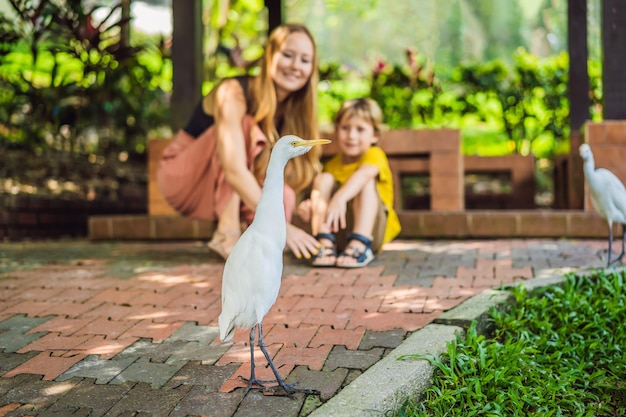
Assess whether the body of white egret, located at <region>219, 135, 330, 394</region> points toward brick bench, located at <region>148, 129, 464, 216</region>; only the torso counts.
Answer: no

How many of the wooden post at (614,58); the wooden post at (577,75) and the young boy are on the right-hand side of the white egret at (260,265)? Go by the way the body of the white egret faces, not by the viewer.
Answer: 0

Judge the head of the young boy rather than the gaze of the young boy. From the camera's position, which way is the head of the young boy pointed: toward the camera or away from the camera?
toward the camera

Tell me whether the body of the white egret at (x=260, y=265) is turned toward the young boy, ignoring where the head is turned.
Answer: no

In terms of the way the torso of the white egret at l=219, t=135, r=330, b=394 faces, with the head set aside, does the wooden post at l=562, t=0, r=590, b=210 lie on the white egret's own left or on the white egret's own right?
on the white egret's own left
